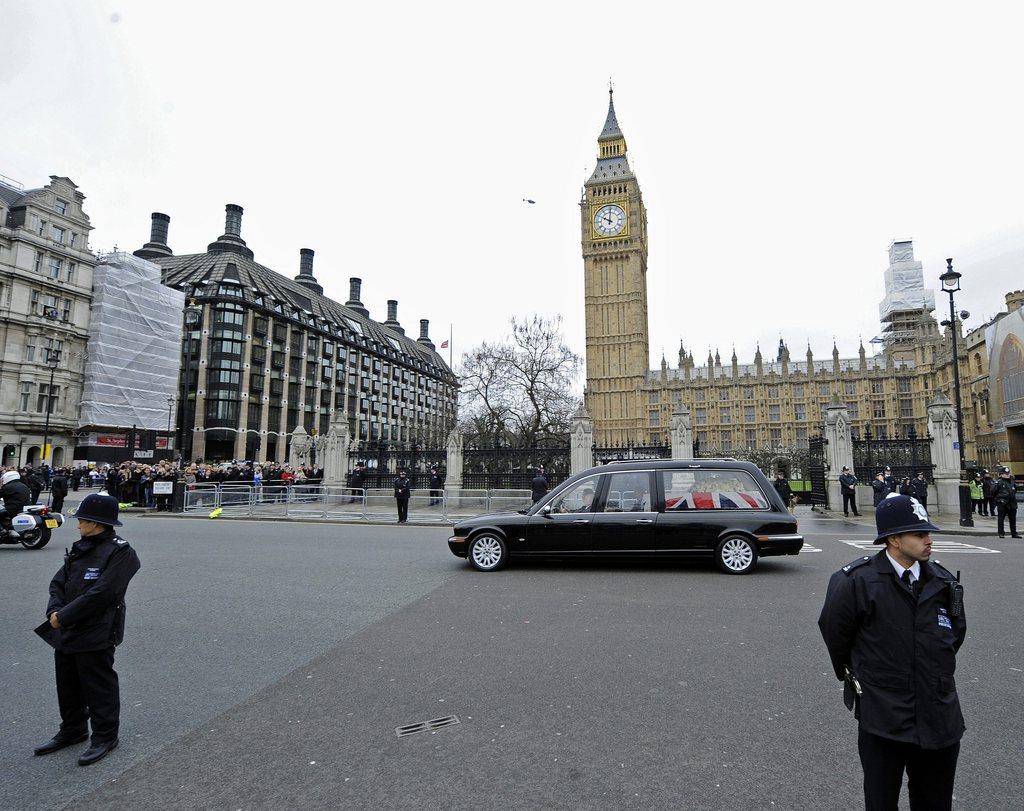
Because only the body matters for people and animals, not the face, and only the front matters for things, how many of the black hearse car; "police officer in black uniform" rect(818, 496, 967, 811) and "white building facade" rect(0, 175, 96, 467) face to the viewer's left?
1

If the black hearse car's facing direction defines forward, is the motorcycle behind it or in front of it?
in front

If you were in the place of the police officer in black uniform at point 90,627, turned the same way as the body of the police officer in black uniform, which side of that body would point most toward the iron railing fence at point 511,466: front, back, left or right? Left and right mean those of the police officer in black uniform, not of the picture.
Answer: back

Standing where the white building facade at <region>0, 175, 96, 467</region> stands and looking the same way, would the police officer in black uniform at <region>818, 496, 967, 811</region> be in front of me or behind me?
in front

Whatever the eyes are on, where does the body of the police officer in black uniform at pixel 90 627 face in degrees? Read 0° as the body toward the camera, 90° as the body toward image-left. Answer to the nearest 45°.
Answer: approximately 45°

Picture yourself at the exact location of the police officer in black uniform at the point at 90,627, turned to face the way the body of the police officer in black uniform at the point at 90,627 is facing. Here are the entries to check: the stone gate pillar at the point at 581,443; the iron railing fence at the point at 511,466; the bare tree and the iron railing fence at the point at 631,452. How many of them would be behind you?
4

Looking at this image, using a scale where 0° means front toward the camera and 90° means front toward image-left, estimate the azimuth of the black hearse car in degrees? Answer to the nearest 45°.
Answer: approximately 90°

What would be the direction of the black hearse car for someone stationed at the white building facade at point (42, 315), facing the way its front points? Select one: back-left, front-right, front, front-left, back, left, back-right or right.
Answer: front-right

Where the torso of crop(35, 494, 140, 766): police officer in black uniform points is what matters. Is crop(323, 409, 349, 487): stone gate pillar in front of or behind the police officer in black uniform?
behind

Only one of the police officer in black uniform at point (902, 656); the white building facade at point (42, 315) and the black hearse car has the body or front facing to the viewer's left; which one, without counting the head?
the black hearse car

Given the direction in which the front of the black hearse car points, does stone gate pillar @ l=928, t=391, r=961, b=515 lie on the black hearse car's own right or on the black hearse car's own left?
on the black hearse car's own right

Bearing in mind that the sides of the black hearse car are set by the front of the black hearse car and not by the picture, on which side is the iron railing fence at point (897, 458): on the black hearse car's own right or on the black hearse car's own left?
on the black hearse car's own right

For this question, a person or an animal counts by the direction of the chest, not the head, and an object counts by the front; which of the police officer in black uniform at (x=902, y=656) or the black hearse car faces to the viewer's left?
the black hearse car

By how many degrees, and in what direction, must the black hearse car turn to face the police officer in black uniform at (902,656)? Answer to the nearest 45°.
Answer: approximately 90° to its left

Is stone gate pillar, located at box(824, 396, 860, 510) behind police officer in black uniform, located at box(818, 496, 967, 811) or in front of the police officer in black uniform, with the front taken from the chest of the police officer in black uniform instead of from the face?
behind

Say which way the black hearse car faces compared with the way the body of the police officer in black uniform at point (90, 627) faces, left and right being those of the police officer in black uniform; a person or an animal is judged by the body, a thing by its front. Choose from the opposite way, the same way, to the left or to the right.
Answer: to the right

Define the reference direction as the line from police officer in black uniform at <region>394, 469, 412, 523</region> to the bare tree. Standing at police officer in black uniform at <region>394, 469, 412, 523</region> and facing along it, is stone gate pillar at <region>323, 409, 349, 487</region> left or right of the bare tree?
left

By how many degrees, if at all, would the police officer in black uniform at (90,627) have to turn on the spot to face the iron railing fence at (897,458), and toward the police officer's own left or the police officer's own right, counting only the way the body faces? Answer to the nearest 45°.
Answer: approximately 135° to the police officer's own left

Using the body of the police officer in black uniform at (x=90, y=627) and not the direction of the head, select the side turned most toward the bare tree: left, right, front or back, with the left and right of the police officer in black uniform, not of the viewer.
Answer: back
